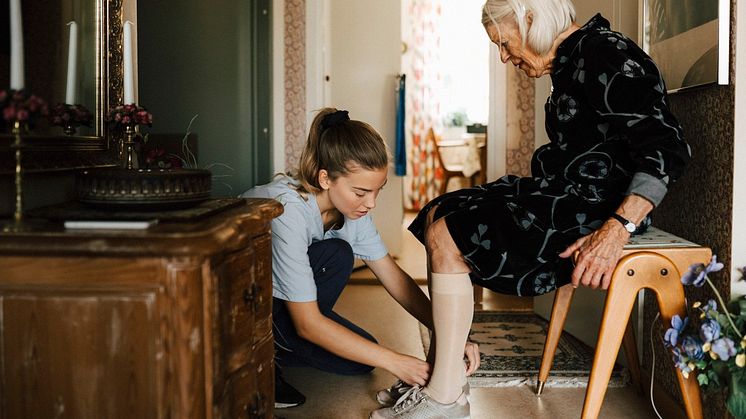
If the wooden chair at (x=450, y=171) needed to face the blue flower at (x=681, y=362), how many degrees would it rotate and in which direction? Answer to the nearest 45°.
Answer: approximately 90° to its right

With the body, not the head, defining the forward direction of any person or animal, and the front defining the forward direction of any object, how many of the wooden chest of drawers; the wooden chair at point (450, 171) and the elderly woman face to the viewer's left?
1

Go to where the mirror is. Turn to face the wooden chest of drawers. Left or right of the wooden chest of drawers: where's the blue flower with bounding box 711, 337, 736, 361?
left

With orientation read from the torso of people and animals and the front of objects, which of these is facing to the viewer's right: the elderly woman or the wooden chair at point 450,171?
the wooden chair

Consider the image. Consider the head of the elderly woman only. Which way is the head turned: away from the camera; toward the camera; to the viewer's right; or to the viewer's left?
to the viewer's left

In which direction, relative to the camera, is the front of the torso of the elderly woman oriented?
to the viewer's left

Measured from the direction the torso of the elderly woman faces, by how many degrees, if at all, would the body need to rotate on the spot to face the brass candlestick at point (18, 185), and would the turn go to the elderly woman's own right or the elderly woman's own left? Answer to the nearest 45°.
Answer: approximately 45° to the elderly woman's own left
